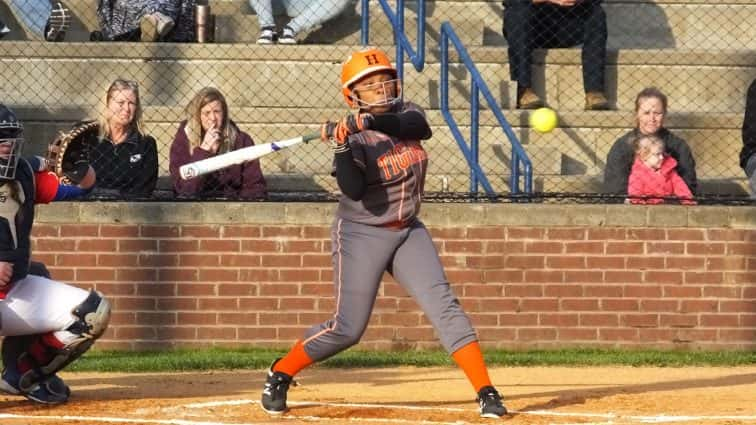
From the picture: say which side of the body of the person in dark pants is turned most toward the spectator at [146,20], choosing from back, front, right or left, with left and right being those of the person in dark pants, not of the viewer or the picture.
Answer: right

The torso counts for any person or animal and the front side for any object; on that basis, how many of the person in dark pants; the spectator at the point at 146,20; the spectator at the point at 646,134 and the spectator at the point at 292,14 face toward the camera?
4

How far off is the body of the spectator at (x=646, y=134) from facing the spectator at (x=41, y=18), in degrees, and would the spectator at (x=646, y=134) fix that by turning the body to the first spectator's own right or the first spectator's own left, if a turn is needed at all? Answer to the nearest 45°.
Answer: approximately 90° to the first spectator's own right

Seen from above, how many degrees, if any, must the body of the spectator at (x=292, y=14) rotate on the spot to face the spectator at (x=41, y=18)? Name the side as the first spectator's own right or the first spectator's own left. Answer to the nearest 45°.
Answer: approximately 90° to the first spectator's own right

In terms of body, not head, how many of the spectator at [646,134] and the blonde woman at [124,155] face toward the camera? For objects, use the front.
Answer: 2

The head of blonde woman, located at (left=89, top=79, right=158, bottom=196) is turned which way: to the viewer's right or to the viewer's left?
to the viewer's right

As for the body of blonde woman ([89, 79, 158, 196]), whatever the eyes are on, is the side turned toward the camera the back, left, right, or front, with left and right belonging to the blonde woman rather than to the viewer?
front

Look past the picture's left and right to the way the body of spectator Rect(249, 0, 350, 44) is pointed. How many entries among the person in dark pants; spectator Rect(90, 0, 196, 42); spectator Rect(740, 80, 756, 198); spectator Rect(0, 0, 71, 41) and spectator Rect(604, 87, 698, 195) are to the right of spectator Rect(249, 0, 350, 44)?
2

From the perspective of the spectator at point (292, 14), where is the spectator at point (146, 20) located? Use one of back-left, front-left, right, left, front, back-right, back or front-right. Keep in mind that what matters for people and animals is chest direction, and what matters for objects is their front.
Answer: right

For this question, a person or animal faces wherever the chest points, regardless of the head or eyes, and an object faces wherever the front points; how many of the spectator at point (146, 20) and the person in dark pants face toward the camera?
2

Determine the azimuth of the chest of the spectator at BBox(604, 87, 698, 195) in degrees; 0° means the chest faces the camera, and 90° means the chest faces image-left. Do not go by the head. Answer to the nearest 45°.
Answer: approximately 0°

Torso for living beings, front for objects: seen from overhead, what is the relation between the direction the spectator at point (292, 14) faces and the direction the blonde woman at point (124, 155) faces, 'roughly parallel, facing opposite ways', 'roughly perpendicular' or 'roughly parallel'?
roughly parallel

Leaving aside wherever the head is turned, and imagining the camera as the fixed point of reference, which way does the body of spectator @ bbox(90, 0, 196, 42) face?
toward the camera
